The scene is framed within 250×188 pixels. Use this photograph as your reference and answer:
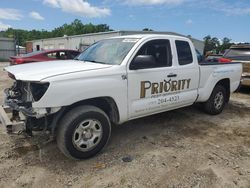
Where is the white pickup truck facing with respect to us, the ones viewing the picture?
facing the viewer and to the left of the viewer

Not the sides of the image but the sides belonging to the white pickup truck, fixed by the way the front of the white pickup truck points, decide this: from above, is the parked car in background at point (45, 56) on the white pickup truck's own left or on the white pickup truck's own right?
on the white pickup truck's own right

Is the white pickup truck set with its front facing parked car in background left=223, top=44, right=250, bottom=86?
no

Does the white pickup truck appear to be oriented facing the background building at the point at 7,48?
no
